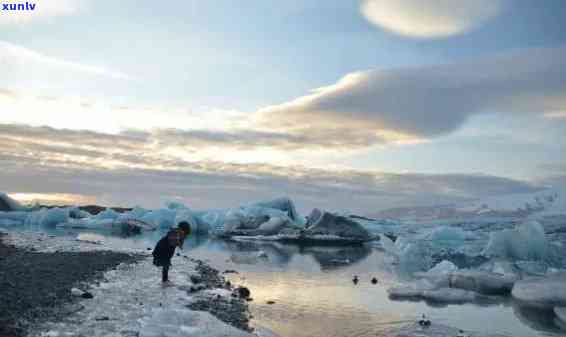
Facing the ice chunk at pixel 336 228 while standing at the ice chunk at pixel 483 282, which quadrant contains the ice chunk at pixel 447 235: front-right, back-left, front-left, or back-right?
front-right

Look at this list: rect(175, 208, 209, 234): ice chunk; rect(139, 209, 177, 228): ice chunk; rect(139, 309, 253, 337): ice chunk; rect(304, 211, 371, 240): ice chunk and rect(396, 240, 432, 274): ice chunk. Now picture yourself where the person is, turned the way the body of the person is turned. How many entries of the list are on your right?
1

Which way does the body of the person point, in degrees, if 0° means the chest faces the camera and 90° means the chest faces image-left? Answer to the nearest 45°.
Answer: approximately 270°

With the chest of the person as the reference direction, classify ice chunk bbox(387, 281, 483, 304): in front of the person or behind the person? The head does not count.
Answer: in front

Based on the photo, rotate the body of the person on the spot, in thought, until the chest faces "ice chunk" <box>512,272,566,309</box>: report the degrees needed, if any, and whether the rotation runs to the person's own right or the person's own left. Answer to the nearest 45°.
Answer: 0° — they already face it

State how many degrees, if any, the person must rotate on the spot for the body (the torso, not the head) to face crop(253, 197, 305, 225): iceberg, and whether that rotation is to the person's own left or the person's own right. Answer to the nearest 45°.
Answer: approximately 90° to the person's own left

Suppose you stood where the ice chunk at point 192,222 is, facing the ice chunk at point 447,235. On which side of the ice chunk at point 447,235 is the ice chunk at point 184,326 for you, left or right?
right

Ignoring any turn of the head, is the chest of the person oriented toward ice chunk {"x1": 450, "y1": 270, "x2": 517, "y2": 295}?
yes

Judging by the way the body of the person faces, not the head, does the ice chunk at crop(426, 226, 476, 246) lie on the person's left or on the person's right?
on the person's left

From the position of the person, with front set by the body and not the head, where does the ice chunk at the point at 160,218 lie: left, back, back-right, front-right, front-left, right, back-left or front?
left

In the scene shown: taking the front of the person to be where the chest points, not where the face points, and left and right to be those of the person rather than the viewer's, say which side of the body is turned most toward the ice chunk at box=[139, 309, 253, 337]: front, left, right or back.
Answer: right

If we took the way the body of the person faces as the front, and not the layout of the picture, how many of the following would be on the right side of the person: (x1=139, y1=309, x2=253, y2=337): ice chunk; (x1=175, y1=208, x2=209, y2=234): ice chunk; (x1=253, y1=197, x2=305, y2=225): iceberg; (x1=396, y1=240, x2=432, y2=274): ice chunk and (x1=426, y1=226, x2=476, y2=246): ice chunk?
1

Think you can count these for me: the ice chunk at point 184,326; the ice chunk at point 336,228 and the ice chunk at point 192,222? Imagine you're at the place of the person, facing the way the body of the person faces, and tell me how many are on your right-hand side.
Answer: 1

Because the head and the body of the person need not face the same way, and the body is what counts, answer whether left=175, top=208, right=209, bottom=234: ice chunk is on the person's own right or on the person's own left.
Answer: on the person's own left

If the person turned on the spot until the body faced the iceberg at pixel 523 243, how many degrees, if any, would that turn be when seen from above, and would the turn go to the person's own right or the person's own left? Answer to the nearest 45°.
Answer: approximately 45° to the person's own left

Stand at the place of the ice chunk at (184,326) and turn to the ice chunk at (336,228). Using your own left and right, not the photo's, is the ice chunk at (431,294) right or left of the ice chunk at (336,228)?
right
